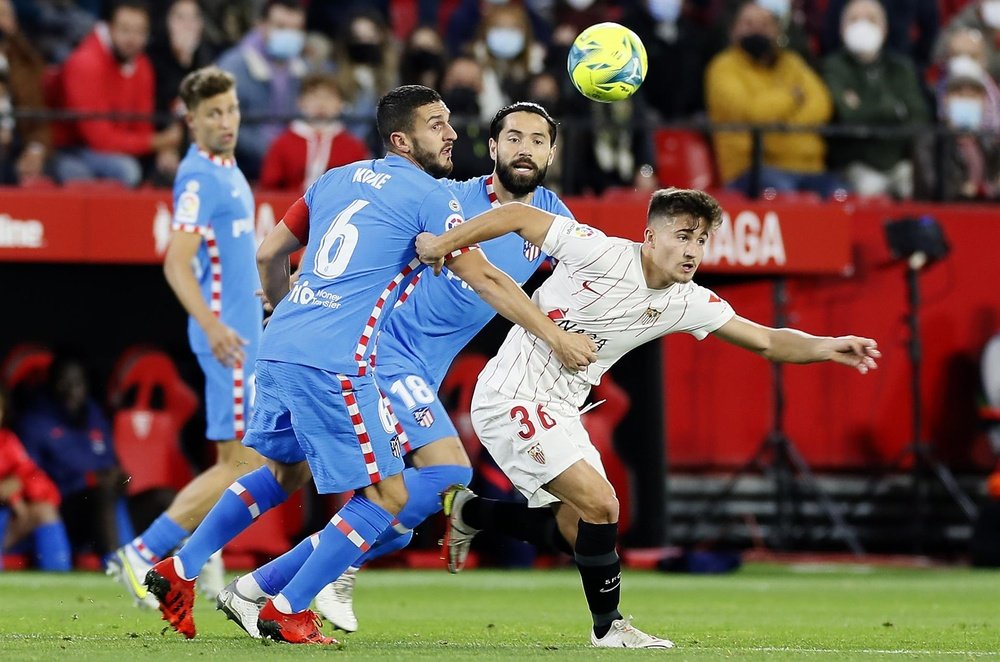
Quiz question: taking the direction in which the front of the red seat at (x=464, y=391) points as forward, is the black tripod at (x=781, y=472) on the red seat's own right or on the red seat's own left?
on the red seat's own left

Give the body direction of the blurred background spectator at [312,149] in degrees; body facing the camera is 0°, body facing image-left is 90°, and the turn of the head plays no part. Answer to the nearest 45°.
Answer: approximately 0°

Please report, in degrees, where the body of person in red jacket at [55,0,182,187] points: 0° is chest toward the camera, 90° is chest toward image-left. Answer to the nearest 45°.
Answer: approximately 315°

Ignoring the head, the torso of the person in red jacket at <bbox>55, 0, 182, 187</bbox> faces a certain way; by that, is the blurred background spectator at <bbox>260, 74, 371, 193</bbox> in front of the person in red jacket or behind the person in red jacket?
in front

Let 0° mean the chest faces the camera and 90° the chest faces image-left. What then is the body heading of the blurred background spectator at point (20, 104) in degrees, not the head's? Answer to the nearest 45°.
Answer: approximately 0°

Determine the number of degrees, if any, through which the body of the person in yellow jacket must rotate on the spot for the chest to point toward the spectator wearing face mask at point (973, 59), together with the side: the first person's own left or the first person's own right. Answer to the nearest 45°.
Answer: approximately 135° to the first person's own left
